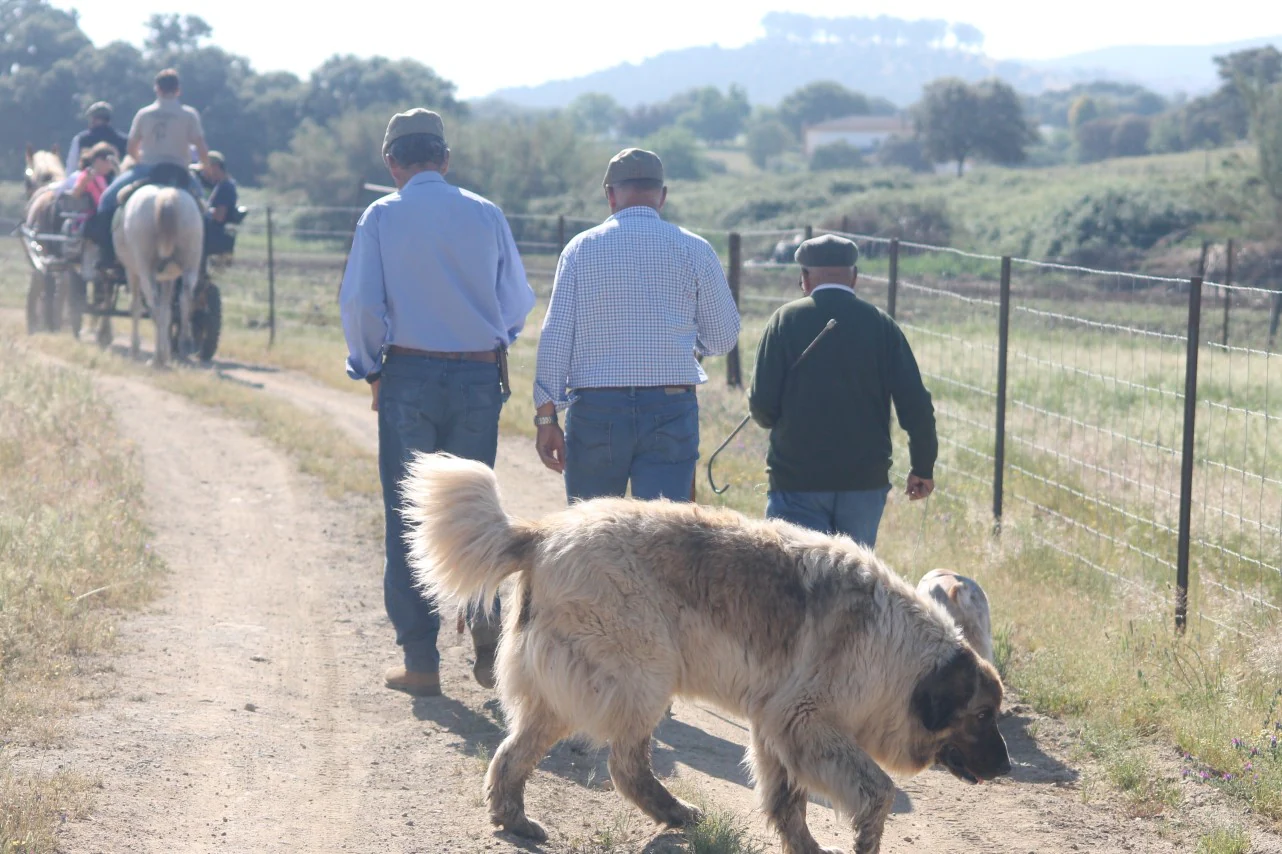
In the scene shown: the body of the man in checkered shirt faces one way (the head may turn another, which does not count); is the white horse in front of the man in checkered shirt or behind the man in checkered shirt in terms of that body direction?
in front

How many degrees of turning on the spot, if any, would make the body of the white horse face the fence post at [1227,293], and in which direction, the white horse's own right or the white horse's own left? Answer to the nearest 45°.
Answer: approximately 90° to the white horse's own right

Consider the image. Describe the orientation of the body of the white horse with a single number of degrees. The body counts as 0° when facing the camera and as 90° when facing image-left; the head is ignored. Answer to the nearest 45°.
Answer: approximately 180°

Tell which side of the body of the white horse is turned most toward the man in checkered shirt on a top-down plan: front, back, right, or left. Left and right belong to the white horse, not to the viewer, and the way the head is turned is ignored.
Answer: back

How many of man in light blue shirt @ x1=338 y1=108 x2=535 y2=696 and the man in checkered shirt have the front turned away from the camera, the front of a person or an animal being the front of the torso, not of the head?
2

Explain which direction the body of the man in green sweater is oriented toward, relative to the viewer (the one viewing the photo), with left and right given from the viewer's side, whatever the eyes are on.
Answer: facing away from the viewer

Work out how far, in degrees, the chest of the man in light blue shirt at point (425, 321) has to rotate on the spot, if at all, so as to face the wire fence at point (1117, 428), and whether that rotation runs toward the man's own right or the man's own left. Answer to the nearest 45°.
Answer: approximately 45° to the man's own right

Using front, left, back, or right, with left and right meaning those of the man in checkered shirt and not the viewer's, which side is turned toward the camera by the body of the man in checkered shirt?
back

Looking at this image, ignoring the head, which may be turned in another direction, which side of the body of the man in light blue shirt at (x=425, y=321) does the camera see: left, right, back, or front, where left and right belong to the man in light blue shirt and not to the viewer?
back

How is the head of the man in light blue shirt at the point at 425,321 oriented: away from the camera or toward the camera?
away from the camera

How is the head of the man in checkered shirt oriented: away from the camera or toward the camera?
away from the camera

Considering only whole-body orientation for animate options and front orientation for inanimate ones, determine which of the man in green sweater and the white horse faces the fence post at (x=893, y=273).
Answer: the man in green sweater
